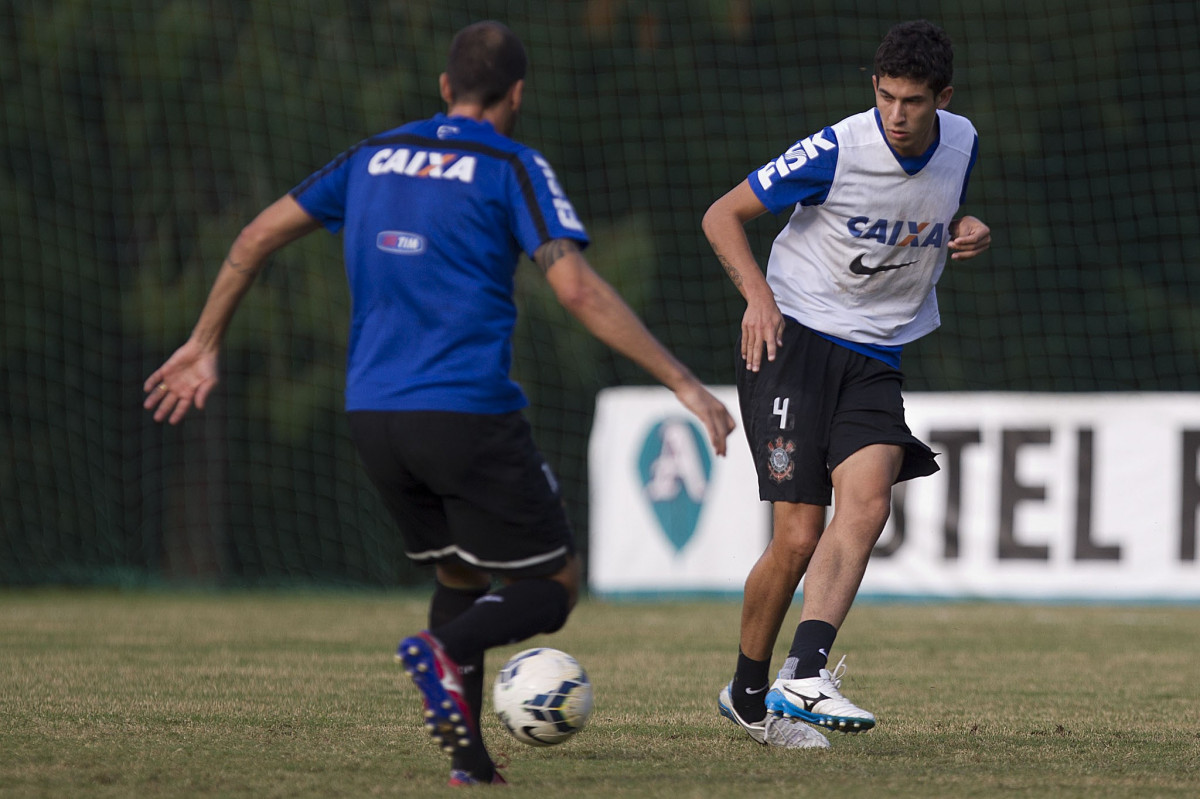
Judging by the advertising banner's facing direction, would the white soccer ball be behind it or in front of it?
in front

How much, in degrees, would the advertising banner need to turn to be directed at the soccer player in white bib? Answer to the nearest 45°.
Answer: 0° — it already faces them

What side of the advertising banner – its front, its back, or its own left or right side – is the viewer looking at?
front

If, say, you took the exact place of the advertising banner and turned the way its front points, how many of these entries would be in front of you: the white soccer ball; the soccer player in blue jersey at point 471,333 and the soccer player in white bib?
3

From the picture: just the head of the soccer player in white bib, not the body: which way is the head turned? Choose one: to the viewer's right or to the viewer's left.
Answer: to the viewer's left

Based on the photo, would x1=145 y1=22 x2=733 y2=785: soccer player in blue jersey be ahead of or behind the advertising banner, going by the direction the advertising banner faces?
ahead
